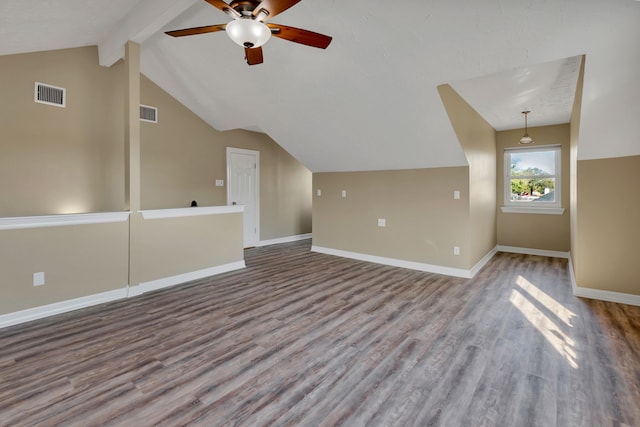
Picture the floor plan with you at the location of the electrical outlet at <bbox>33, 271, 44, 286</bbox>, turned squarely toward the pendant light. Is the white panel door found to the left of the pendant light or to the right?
left

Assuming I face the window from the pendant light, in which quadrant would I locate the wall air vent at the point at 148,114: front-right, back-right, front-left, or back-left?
back-left

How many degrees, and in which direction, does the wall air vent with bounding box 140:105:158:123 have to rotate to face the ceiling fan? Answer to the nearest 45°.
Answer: approximately 45° to its right

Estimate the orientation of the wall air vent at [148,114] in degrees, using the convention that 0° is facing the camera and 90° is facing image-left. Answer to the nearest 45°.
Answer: approximately 315°

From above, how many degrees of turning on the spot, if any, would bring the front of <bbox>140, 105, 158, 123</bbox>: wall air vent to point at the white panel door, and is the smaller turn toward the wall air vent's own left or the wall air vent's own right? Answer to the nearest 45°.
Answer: approximately 90° to the wall air vent's own left

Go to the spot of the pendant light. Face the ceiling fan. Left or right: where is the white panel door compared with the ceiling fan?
right

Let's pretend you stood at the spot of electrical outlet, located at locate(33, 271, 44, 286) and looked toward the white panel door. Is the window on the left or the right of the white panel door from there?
right

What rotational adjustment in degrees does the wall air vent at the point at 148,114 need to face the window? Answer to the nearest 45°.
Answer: approximately 45° to its left
